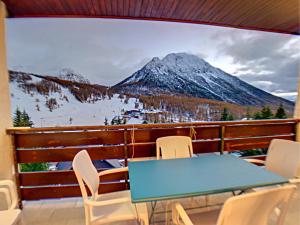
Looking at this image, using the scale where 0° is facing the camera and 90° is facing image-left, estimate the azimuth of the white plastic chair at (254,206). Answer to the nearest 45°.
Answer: approximately 135°

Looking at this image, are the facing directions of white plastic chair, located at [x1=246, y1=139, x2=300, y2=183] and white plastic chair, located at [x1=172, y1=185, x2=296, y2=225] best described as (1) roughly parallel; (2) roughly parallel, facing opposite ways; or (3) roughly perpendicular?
roughly perpendicular

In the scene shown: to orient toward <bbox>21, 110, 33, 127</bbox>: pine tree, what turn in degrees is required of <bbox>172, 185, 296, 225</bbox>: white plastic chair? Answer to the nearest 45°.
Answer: approximately 45° to its left
